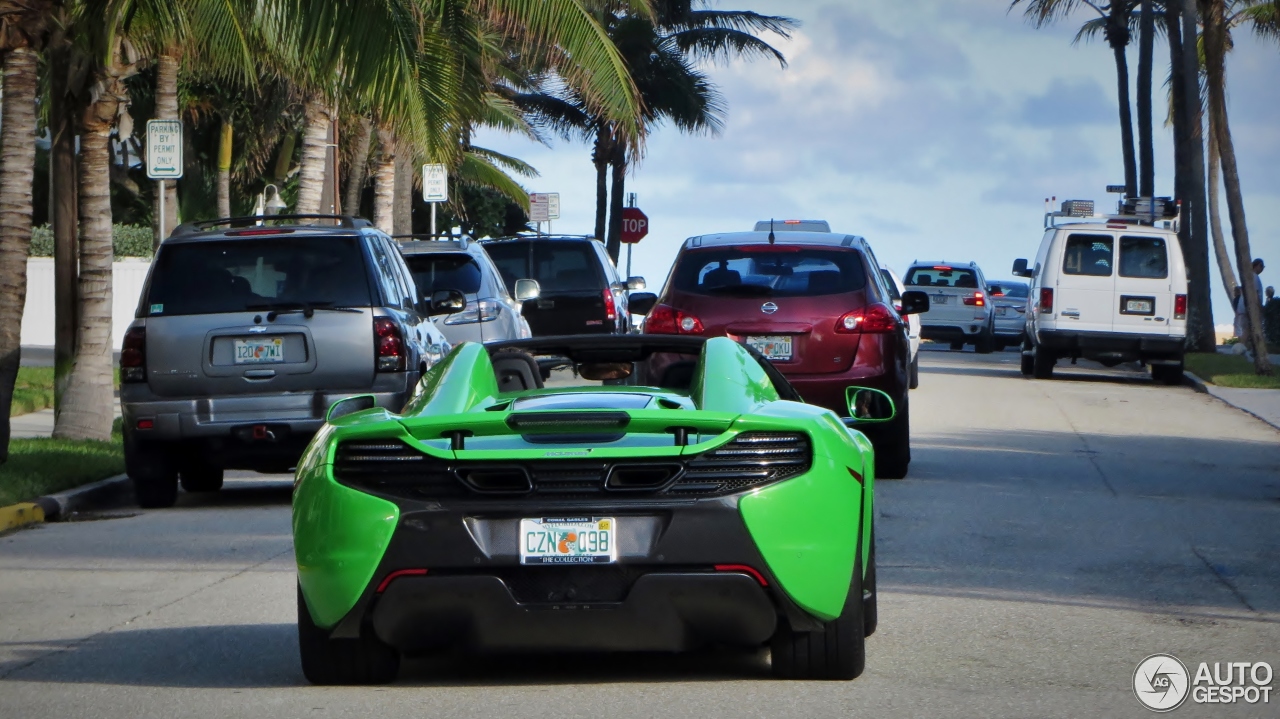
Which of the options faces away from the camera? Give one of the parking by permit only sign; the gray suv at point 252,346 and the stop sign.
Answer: the gray suv

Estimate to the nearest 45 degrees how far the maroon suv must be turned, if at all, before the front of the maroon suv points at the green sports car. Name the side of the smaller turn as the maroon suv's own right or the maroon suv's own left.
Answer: approximately 180°

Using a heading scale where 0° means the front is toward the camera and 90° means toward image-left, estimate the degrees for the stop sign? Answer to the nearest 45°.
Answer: approximately 0°

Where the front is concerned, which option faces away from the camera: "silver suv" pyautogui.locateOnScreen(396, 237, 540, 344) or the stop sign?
the silver suv

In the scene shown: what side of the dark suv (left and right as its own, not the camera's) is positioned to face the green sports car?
back

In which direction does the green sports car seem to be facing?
away from the camera

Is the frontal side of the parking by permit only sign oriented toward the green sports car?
yes

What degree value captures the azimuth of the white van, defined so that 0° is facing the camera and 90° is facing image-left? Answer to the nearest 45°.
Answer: approximately 180°

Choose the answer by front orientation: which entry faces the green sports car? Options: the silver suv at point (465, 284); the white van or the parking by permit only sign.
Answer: the parking by permit only sign

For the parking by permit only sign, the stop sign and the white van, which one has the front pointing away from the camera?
the white van

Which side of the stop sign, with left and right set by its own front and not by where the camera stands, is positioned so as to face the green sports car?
front

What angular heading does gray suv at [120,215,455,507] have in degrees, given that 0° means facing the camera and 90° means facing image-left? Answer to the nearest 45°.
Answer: approximately 180°

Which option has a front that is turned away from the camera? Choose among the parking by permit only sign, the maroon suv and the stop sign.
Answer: the maroon suv

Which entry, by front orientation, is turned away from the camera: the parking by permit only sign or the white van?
the white van
